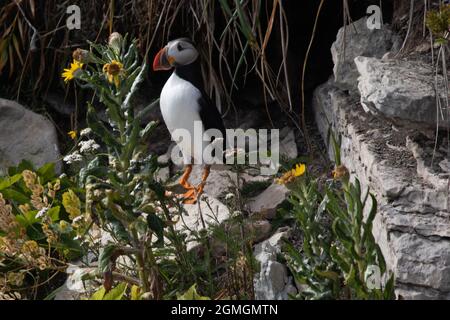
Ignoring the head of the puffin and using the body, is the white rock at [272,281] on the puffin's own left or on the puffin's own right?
on the puffin's own left

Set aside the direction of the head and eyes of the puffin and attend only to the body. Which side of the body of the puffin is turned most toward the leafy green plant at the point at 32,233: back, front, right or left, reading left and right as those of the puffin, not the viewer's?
front

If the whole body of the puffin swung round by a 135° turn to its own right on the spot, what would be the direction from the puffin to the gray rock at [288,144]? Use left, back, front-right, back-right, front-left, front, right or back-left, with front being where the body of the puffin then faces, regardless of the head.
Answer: front-right

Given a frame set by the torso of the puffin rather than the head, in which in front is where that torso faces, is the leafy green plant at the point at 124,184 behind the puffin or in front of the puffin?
in front

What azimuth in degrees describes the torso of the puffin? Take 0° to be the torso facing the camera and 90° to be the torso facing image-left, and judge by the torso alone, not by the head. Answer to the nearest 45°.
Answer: approximately 45°

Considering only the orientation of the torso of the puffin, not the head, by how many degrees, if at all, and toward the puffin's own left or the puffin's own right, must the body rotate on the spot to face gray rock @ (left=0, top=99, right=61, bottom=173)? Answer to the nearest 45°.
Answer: approximately 90° to the puffin's own right

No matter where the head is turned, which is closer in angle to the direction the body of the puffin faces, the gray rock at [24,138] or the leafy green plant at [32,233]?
the leafy green plant

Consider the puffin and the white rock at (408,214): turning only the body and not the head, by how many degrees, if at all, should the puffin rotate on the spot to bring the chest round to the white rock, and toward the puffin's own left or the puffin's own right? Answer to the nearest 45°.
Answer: approximately 90° to the puffin's own left

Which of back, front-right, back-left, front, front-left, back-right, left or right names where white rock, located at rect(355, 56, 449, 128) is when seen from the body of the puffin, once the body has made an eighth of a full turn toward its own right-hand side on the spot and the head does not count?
back-left

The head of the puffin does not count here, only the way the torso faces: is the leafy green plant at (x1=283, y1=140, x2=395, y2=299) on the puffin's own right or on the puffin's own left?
on the puffin's own left
